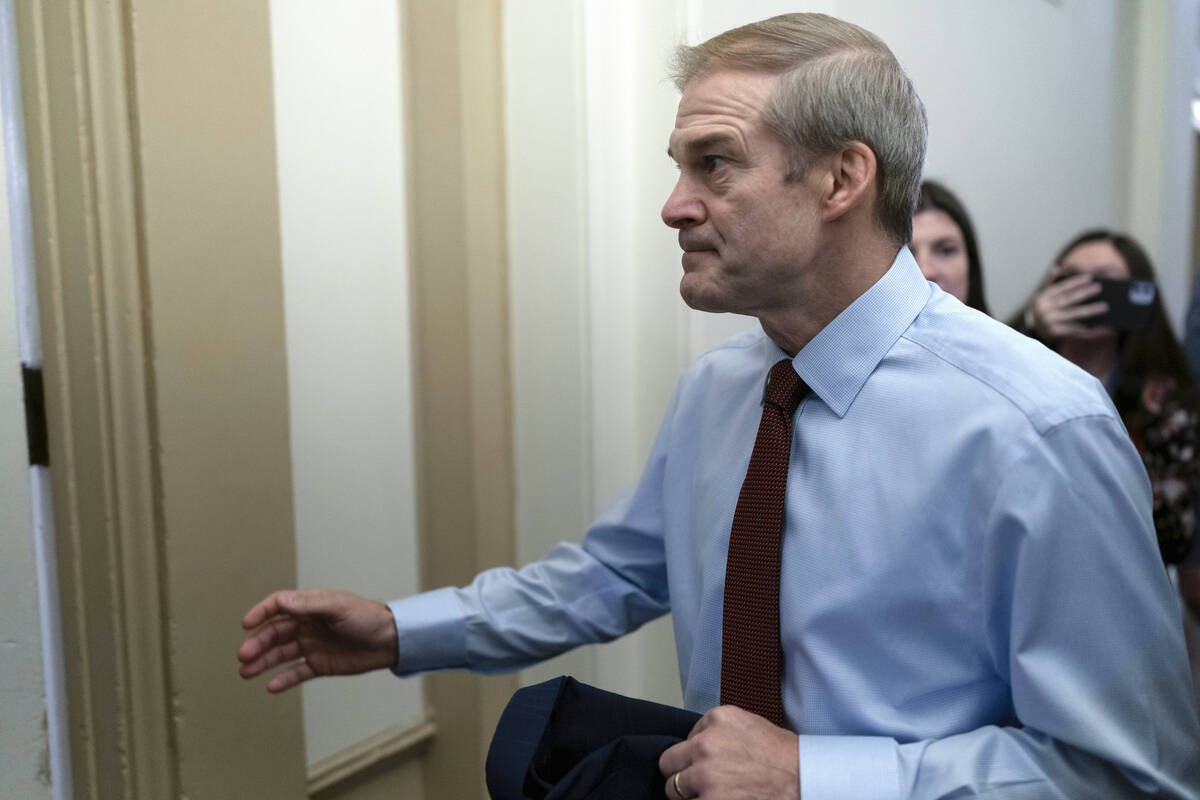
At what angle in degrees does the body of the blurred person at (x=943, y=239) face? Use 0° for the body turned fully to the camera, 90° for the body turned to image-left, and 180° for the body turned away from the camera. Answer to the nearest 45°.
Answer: approximately 45°

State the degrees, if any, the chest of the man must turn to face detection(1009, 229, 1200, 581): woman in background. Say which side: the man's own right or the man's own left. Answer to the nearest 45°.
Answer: approximately 180°

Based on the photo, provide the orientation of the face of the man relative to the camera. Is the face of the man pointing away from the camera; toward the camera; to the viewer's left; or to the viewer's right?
to the viewer's left

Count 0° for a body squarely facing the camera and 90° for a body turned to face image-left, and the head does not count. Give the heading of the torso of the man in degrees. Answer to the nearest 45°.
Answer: approximately 45°
